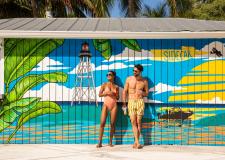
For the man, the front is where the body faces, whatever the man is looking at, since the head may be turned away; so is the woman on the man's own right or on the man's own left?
on the man's own right

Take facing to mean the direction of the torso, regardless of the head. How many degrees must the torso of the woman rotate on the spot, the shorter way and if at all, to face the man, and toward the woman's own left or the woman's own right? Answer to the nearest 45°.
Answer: approximately 90° to the woman's own left

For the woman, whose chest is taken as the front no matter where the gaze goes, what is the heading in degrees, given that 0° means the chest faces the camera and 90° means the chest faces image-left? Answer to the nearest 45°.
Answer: approximately 0°

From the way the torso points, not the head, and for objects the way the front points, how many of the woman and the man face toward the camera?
2
